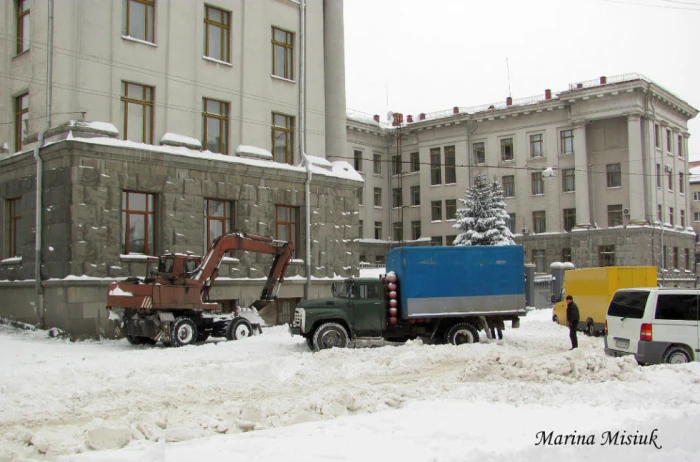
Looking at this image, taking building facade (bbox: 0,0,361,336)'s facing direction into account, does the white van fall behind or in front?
in front

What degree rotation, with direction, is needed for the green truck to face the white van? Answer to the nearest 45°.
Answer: approximately 135° to its left

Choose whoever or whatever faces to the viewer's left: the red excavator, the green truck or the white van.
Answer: the green truck

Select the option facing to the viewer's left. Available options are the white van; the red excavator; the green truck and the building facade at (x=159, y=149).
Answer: the green truck

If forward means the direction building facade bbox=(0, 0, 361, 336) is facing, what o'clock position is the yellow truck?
The yellow truck is roughly at 11 o'clock from the building facade.

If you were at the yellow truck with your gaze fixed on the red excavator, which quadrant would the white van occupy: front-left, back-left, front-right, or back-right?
front-left

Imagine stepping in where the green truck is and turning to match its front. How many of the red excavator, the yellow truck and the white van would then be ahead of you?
1

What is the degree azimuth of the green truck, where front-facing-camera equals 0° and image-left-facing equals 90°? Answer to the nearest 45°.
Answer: approximately 90°

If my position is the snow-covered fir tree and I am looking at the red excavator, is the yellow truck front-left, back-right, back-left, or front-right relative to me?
front-left

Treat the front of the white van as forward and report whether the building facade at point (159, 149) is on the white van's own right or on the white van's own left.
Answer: on the white van's own left

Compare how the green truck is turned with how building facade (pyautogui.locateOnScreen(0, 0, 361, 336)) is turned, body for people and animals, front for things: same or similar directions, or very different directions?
very different directions

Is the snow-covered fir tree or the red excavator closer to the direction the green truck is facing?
the red excavator

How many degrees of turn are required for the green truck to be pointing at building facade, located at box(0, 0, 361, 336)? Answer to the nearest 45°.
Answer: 0° — it already faces it

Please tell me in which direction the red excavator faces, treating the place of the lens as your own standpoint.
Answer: facing away from the viewer and to the right of the viewer

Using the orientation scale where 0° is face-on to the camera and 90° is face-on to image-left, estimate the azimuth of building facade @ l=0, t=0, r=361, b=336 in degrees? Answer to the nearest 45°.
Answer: approximately 315°

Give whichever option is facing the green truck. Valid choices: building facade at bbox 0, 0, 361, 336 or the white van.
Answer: the building facade
